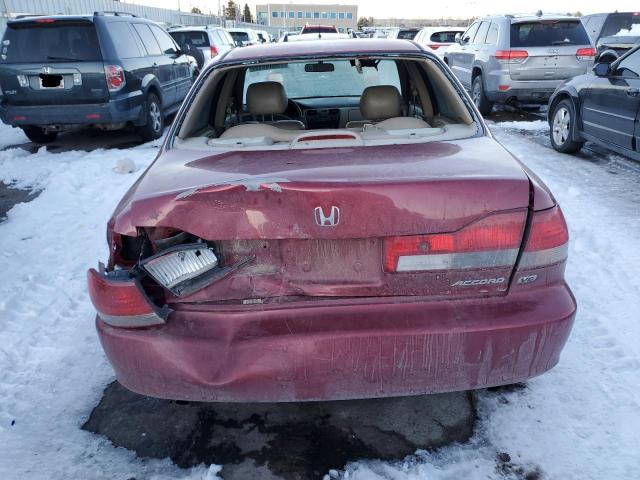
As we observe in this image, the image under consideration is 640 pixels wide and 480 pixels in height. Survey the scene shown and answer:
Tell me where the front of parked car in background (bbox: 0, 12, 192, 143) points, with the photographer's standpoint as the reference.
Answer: facing away from the viewer and to the right of the viewer

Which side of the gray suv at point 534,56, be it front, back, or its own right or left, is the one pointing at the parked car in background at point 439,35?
front

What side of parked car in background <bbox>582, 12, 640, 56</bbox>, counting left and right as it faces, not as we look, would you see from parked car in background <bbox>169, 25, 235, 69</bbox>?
left

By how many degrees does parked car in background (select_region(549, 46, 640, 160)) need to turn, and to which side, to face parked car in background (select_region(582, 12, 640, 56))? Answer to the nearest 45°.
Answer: approximately 45° to its right

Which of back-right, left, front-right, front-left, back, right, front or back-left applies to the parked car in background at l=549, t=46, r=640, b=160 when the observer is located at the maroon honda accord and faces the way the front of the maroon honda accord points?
front-right

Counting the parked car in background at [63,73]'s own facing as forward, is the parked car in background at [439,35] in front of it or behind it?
in front

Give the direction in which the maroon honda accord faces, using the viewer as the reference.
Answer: facing away from the viewer

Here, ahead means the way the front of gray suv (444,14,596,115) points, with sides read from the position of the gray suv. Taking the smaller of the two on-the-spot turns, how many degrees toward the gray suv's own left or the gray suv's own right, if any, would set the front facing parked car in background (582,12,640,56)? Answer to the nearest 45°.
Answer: approximately 45° to the gray suv's own right

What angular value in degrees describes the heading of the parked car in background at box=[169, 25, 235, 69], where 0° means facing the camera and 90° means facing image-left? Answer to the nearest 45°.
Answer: approximately 225°

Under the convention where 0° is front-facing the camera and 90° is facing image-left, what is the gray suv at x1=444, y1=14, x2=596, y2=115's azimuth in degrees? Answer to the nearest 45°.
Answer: approximately 135°

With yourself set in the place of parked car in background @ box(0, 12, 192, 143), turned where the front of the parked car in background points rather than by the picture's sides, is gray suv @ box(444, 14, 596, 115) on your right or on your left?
on your right
